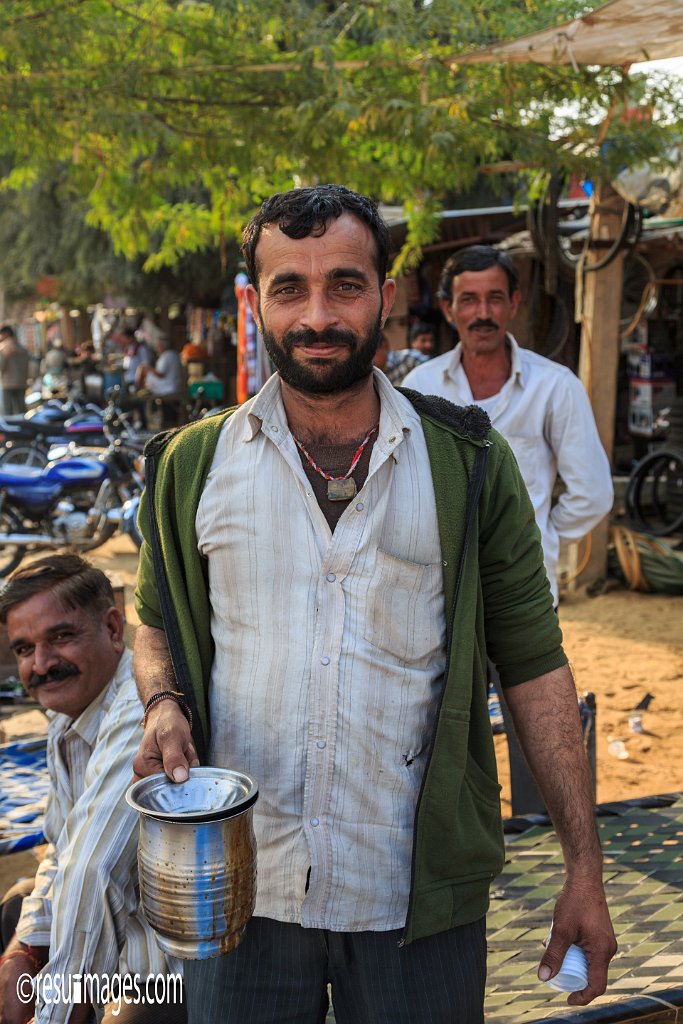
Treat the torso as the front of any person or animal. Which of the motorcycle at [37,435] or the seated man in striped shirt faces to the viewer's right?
the motorcycle

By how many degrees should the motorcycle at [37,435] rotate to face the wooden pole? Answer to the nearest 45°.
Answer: approximately 45° to its right

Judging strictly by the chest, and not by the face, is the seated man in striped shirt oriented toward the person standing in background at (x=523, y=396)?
no

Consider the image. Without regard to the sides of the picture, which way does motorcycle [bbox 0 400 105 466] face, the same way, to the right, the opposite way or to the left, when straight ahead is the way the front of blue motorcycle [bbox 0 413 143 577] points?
the same way

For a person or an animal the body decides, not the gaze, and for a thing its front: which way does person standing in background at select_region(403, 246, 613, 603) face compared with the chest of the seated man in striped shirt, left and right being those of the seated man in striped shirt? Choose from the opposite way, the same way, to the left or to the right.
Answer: the same way

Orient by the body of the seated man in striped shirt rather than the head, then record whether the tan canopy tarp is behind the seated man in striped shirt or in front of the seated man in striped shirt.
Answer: behind

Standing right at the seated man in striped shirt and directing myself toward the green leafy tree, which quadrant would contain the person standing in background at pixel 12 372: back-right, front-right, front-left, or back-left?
front-left

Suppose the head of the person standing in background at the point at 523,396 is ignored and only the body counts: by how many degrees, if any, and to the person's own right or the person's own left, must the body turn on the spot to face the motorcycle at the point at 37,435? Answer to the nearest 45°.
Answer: approximately 135° to the person's own right

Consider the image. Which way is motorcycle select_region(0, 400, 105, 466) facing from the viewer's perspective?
to the viewer's right

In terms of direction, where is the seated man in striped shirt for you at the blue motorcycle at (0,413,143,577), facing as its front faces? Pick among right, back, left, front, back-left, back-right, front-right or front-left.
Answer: right

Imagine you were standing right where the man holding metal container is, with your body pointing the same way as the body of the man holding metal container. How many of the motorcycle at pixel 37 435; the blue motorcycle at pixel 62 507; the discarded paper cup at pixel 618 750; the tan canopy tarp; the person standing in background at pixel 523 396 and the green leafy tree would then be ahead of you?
0

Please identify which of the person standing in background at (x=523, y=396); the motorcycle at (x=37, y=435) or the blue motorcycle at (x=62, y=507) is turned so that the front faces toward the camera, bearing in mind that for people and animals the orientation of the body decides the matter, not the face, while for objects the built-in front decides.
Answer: the person standing in background

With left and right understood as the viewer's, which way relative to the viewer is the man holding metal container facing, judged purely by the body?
facing the viewer

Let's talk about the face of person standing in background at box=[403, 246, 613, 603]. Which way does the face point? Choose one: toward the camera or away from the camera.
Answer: toward the camera

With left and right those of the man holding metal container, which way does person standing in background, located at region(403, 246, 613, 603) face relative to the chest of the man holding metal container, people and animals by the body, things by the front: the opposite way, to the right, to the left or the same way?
the same way

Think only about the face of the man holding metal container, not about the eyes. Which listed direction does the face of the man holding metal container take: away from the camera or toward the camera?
toward the camera

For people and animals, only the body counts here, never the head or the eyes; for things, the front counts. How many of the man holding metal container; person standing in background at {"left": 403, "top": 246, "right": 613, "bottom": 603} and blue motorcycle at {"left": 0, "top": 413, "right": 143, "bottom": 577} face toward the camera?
2
